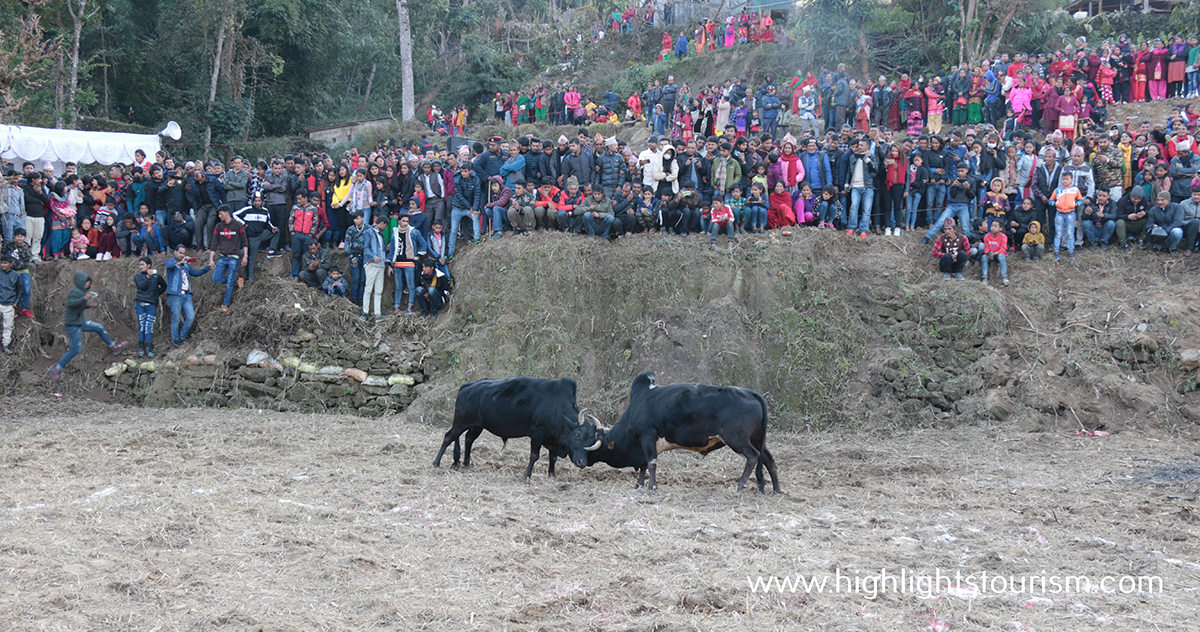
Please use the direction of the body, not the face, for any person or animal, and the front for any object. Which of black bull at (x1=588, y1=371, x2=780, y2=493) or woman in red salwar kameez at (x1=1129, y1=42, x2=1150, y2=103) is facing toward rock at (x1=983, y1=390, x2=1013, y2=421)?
the woman in red salwar kameez

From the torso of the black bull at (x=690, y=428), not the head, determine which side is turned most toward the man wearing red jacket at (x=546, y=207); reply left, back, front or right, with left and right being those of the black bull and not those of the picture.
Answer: right

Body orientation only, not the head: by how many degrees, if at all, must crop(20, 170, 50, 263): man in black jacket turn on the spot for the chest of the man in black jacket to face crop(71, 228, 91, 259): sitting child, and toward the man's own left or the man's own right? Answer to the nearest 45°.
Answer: approximately 45° to the man's own left

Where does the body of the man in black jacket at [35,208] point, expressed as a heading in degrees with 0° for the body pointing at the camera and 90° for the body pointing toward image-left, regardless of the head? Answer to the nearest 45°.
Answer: approximately 315°

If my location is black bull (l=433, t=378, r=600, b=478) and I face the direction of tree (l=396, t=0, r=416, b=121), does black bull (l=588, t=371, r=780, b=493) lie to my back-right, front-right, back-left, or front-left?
back-right

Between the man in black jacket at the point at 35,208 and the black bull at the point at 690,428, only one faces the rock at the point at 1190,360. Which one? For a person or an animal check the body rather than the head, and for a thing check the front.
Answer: the man in black jacket

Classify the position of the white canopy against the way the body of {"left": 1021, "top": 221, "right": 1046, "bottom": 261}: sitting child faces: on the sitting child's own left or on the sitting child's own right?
on the sitting child's own right

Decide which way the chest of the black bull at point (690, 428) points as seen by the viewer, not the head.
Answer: to the viewer's left
